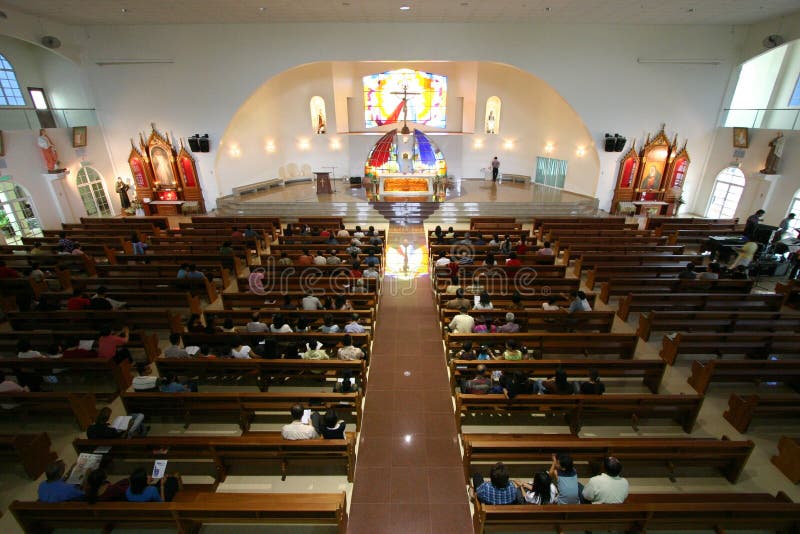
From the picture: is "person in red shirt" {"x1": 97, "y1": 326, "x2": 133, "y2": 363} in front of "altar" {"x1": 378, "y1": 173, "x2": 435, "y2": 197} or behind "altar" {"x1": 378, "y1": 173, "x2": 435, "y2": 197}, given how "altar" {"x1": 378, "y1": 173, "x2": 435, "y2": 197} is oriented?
in front

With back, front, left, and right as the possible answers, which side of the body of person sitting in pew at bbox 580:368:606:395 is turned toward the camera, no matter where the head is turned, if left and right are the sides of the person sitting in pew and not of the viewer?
back

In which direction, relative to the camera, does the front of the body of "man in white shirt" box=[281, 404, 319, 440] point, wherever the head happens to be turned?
away from the camera

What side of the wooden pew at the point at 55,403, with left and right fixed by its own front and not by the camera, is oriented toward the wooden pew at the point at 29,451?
back

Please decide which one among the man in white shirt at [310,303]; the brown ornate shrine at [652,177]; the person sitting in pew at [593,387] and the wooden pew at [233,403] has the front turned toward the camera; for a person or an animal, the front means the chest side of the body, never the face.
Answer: the brown ornate shrine

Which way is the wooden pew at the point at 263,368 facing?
away from the camera

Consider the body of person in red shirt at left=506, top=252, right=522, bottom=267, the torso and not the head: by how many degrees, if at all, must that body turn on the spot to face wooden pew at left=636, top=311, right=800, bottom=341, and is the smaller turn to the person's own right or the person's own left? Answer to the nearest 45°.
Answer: approximately 90° to the person's own right

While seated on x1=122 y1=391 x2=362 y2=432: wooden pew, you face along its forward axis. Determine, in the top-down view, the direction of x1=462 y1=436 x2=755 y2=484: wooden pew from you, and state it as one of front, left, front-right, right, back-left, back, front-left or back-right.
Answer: back-right

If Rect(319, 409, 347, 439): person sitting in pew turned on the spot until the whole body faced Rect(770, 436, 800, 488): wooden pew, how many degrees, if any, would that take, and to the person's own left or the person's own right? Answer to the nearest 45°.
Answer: approximately 90° to the person's own right

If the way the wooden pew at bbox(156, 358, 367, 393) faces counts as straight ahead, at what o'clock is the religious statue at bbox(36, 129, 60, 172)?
The religious statue is roughly at 11 o'clock from the wooden pew.

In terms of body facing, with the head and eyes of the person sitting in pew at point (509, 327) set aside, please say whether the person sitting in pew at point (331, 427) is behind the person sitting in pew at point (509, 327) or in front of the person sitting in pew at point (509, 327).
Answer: behind

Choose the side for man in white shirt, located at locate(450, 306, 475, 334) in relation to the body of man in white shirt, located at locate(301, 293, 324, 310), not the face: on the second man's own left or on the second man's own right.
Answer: on the second man's own right

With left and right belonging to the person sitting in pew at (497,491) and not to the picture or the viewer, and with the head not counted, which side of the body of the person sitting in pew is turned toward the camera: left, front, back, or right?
back

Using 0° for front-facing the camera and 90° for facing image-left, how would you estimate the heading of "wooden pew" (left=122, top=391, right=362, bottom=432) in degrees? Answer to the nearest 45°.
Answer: approximately 180°

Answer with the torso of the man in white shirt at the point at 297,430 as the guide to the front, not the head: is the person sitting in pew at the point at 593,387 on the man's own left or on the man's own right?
on the man's own right

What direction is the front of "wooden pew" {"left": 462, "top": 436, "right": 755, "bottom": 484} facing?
away from the camera

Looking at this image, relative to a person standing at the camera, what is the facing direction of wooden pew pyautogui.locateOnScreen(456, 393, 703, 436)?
facing away from the viewer

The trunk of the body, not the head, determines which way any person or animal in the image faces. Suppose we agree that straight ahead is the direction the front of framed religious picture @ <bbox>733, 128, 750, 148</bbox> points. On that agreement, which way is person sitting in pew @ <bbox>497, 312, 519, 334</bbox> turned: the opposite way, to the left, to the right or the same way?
to the right

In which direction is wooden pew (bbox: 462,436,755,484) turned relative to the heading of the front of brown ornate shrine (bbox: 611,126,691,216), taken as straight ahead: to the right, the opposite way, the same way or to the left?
the opposite way
